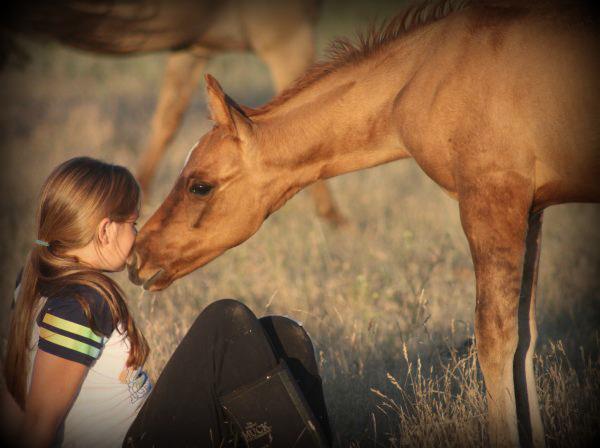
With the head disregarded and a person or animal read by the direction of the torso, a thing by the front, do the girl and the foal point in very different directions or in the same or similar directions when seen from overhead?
very different directions

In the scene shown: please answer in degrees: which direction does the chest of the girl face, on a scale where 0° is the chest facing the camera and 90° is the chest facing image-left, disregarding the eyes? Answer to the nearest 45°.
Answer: approximately 270°

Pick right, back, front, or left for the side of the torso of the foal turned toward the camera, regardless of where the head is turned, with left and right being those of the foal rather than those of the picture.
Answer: left

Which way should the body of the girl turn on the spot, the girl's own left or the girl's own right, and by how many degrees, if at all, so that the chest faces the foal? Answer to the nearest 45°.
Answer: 0° — they already face it

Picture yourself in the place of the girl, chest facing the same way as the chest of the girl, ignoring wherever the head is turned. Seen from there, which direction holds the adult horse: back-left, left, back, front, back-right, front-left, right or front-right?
left

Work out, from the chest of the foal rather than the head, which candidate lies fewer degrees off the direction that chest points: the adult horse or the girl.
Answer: the girl
